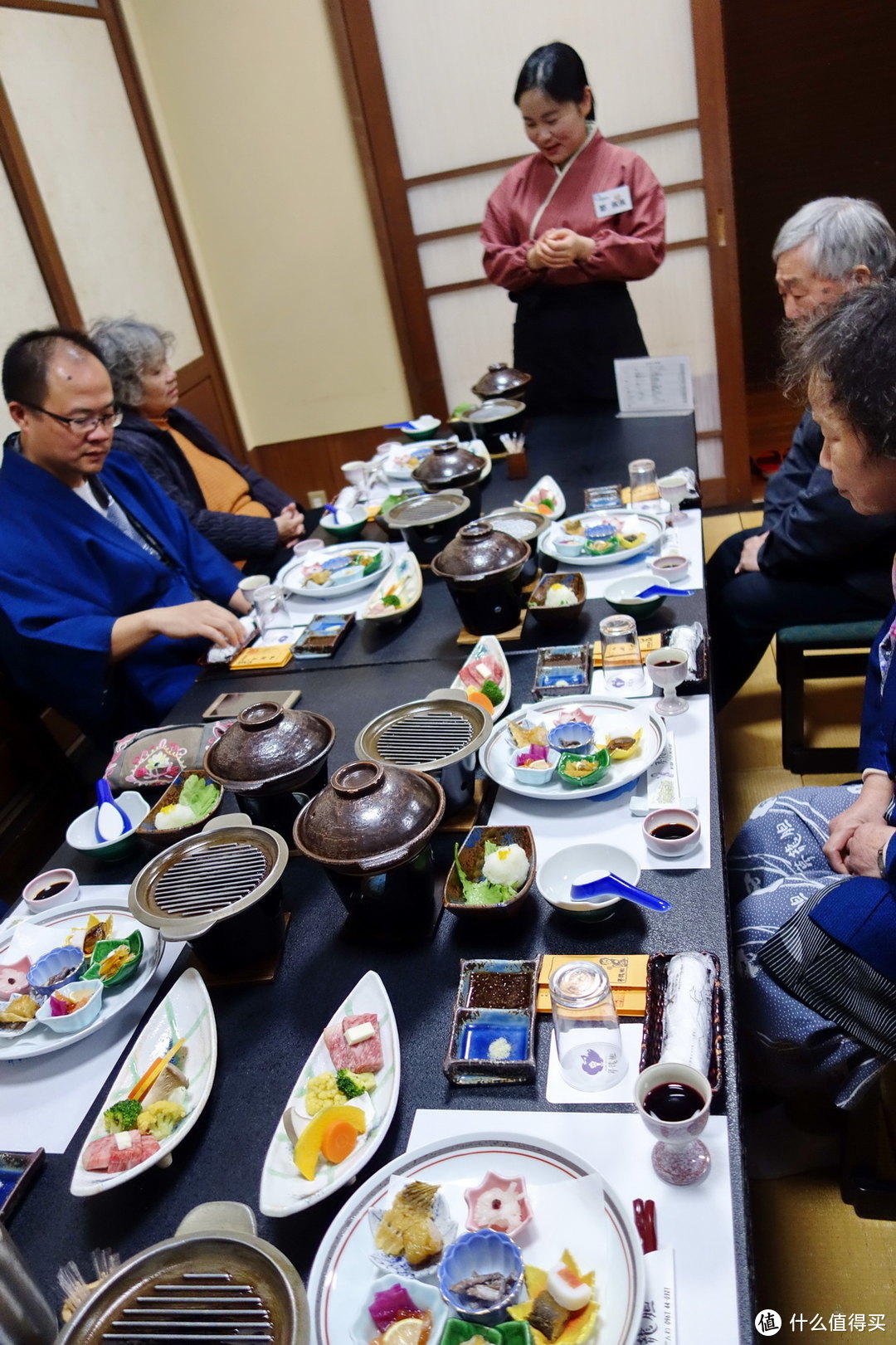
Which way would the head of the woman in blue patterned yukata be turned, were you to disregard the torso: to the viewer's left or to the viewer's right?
to the viewer's left

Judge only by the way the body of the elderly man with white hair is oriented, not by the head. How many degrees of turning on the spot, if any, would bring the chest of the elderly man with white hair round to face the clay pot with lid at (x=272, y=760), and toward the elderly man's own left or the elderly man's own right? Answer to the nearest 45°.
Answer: approximately 45° to the elderly man's own left

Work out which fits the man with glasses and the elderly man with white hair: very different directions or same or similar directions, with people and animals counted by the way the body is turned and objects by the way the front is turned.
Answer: very different directions

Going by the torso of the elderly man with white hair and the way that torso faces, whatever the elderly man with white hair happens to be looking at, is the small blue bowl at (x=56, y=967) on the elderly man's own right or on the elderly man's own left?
on the elderly man's own left

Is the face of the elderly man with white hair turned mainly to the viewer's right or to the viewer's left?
to the viewer's left

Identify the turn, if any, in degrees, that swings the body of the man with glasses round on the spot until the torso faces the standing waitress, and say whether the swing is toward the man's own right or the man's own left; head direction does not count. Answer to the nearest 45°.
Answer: approximately 90° to the man's own left

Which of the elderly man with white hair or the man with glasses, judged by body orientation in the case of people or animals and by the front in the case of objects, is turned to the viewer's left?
the elderly man with white hair

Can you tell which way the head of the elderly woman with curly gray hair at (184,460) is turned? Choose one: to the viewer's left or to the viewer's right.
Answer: to the viewer's right

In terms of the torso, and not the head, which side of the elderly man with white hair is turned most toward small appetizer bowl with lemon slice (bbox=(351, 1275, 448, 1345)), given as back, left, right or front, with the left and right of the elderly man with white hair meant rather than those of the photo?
left

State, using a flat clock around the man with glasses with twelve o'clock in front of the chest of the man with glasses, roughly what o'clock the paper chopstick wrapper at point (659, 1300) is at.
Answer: The paper chopstick wrapper is roughly at 1 o'clock from the man with glasses.

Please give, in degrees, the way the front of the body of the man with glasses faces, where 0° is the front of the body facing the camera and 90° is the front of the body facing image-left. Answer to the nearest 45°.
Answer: approximately 315°

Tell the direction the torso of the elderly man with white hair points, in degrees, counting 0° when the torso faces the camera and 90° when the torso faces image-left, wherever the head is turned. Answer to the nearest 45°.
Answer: approximately 90°

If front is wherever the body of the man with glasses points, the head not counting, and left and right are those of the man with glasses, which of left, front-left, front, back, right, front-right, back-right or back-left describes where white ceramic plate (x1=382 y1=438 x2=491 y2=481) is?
left

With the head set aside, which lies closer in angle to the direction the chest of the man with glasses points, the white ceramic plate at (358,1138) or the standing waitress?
the white ceramic plate

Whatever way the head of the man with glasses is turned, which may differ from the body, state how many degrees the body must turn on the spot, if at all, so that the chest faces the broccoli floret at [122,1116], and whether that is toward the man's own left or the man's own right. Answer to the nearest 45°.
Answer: approximately 45° to the man's own right

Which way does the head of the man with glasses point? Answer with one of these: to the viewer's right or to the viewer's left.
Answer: to the viewer's right

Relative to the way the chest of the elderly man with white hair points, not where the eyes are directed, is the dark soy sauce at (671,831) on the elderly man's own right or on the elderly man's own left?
on the elderly man's own left

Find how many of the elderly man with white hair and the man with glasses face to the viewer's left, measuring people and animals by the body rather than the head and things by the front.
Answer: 1
